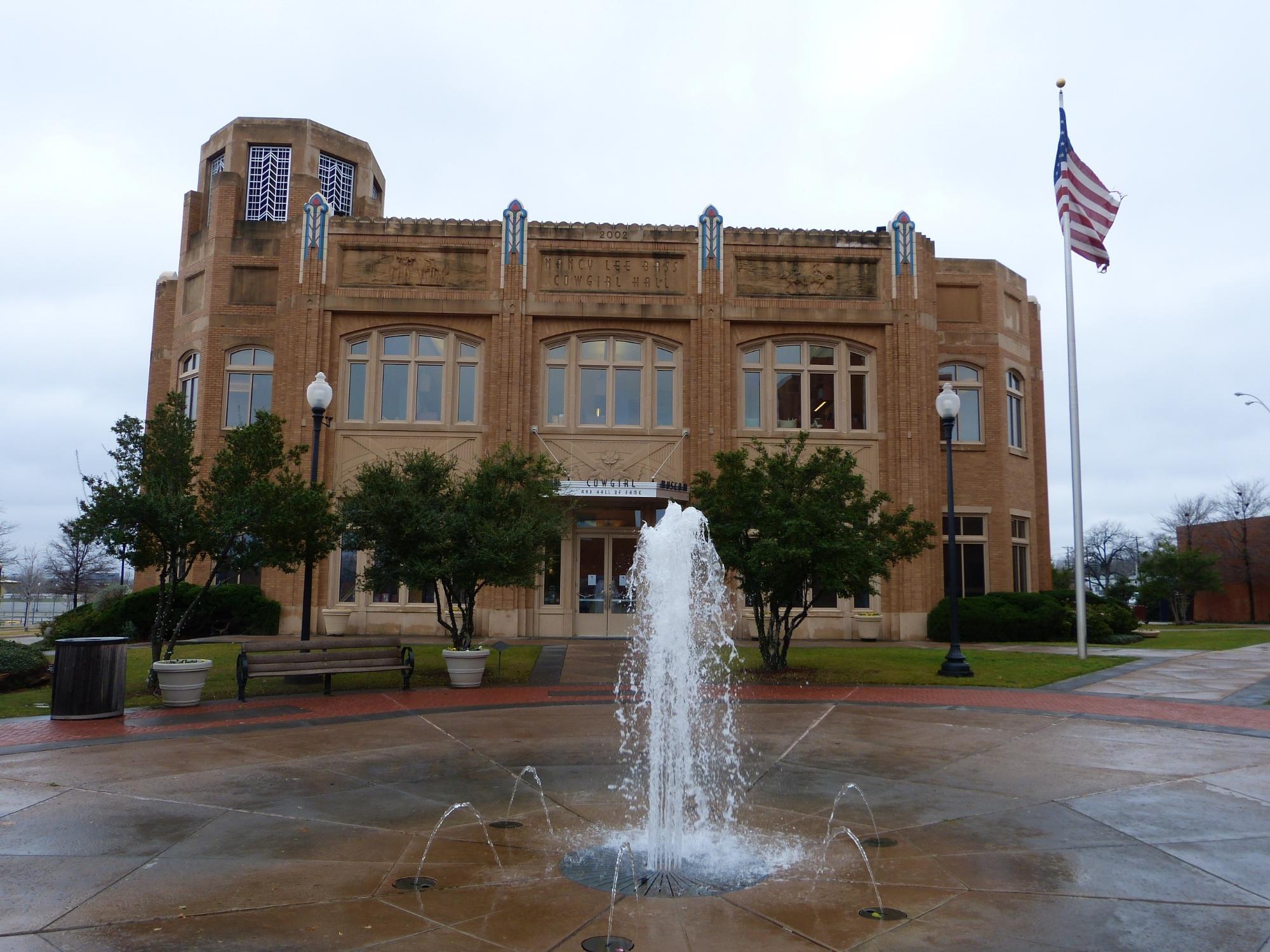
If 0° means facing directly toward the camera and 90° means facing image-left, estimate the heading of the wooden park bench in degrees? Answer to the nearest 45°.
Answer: approximately 0°

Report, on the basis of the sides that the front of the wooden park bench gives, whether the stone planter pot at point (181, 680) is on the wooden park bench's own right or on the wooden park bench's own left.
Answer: on the wooden park bench's own right

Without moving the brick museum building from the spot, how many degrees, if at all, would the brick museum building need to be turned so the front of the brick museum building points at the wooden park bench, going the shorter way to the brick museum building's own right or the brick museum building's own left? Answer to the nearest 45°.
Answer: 0° — it already faces it

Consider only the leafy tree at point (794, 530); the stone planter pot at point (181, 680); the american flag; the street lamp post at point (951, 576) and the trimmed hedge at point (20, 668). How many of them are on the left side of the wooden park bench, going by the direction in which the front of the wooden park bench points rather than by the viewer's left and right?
3

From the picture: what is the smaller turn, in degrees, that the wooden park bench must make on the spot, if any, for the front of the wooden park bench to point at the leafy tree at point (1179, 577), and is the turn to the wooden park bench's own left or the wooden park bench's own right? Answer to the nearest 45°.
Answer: approximately 135° to the wooden park bench's own left

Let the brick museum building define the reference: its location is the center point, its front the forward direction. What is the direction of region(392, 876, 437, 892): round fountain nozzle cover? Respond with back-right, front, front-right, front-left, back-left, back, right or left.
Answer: front

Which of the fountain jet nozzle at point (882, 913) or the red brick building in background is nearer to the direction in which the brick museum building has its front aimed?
the fountain jet nozzle

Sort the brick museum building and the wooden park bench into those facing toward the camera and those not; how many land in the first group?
2

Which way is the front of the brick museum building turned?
toward the camera

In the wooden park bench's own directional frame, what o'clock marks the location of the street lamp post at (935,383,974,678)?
The street lamp post is roughly at 9 o'clock from the wooden park bench.

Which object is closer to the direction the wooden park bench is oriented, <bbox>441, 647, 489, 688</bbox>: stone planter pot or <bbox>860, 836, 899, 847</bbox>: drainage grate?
the drainage grate

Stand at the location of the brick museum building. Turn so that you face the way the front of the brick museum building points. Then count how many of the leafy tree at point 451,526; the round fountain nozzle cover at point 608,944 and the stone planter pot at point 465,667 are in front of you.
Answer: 3

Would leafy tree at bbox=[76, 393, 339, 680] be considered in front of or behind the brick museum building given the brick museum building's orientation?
in front

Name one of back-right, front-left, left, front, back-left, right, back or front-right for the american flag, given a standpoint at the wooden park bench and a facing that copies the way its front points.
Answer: left

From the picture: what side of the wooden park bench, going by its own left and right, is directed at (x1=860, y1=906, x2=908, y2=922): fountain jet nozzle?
front

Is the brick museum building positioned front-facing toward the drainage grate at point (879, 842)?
yes
